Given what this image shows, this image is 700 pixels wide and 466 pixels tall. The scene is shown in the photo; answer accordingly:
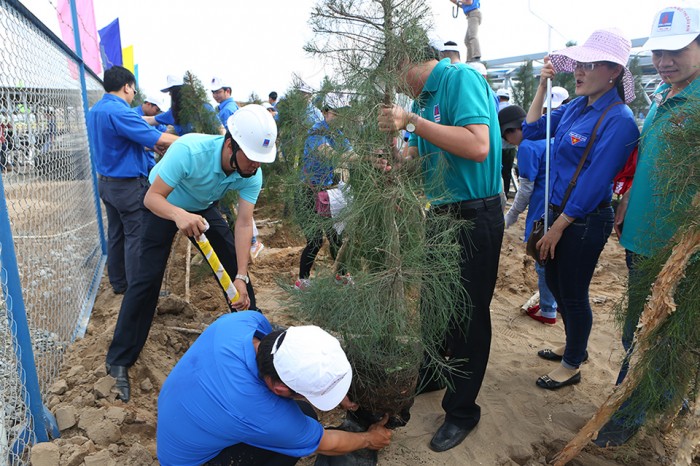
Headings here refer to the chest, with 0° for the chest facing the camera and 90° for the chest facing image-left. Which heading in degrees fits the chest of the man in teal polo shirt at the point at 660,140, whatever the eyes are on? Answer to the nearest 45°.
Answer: approximately 45°

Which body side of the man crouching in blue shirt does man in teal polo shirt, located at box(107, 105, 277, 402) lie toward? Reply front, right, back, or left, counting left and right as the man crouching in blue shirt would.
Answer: left

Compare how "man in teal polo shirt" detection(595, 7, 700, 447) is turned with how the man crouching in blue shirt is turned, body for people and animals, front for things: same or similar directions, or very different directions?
very different directions

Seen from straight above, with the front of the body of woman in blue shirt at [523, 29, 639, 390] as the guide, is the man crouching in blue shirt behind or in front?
in front

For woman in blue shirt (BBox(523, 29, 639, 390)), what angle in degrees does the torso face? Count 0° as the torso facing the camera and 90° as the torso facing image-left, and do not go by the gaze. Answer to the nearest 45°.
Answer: approximately 45°

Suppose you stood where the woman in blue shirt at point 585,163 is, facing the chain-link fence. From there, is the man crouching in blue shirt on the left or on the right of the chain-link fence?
left

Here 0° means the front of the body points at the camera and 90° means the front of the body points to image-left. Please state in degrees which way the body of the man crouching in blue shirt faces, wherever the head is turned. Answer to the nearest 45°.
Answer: approximately 270°

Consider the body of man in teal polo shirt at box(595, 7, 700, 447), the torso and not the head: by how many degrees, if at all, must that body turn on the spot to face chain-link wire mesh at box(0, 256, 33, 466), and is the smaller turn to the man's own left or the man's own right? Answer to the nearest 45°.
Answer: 0° — they already face it

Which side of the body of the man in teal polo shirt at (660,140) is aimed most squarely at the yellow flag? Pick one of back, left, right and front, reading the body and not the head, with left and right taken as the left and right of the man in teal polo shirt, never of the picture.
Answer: right

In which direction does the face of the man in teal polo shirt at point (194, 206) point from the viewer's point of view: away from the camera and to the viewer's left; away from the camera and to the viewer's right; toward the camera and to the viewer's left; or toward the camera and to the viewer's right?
toward the camera and to the viewer's right
